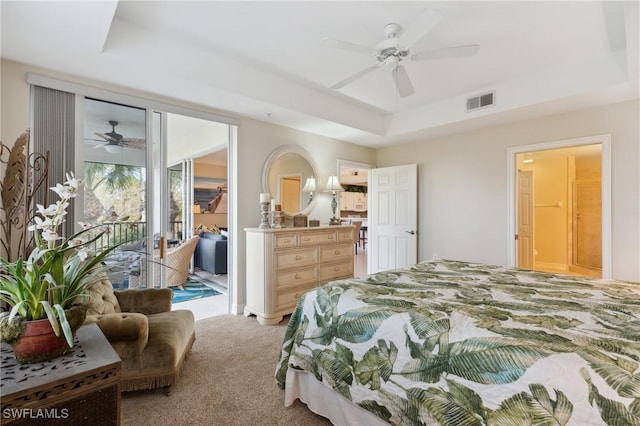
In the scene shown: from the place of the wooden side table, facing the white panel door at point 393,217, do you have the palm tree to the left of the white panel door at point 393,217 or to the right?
left

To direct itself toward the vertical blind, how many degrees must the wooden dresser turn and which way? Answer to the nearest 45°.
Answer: approximately 90° to its right

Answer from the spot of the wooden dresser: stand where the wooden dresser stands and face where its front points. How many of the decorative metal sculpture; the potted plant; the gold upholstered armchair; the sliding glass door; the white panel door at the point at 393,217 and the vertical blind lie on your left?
1

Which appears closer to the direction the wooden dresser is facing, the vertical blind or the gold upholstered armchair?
the gold upholstered armchair

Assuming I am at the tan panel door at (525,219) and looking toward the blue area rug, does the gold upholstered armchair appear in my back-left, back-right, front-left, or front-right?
front-left

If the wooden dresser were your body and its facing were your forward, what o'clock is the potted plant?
The potted plant is roughly at 2 o'clock from the wooden dresser.

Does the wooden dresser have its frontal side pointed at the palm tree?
no

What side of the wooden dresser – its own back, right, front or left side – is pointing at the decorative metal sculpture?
right

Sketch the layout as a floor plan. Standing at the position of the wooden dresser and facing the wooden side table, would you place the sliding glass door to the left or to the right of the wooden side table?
right

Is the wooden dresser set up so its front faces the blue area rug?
no

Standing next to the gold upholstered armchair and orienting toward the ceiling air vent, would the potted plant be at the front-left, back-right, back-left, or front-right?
back-right

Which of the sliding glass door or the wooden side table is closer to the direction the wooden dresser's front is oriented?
the wooden side table

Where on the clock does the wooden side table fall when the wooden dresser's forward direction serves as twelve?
The wooden side table is roughly at 2 o'clock from the wooden dresser.

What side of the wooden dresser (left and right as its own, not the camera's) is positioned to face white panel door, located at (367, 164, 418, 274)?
left

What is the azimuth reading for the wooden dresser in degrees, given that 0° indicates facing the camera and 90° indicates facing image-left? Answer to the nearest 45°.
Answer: approximately 315°

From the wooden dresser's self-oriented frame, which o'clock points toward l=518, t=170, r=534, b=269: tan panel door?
The tan panel door is roughly at 10 o'clock from the wooden dresser.

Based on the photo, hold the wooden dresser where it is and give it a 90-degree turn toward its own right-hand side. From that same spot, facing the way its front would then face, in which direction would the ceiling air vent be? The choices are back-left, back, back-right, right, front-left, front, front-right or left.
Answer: back-left

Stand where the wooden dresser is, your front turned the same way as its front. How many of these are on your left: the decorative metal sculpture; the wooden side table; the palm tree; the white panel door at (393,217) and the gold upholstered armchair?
1

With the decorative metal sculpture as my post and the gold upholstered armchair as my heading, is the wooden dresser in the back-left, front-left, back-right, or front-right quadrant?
front-left

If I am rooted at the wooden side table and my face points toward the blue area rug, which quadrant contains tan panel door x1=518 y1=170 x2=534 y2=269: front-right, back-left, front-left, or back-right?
front-right
